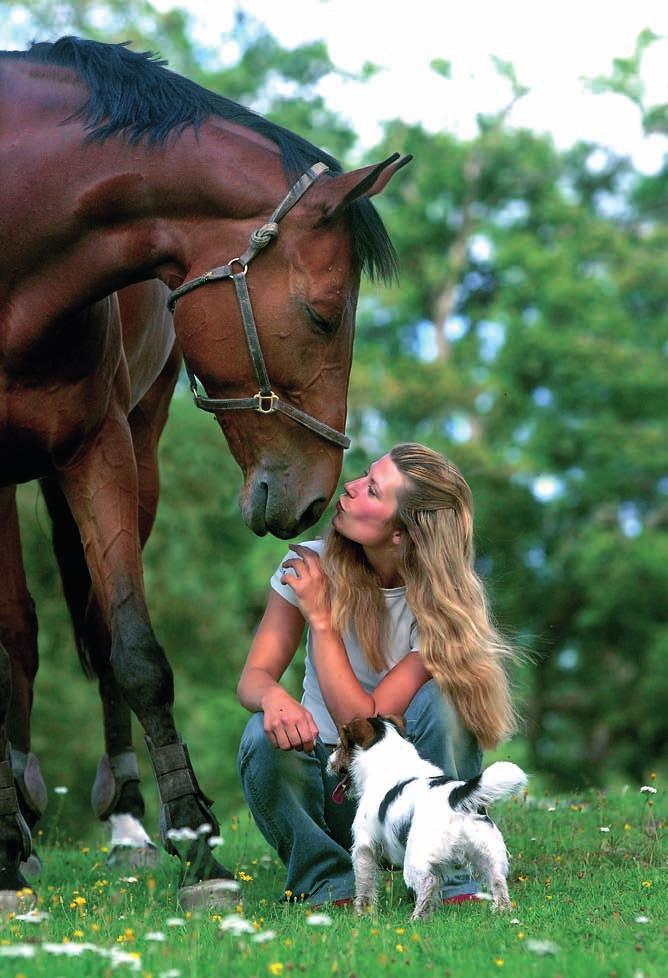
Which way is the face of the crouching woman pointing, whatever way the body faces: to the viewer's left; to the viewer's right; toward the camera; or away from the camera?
to the viewer's left

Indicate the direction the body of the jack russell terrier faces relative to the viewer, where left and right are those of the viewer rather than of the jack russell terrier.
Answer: facing away from the viewer and to the left of the viewer

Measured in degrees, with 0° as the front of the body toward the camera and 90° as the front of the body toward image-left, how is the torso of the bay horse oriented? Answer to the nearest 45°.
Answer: approximately 0°
